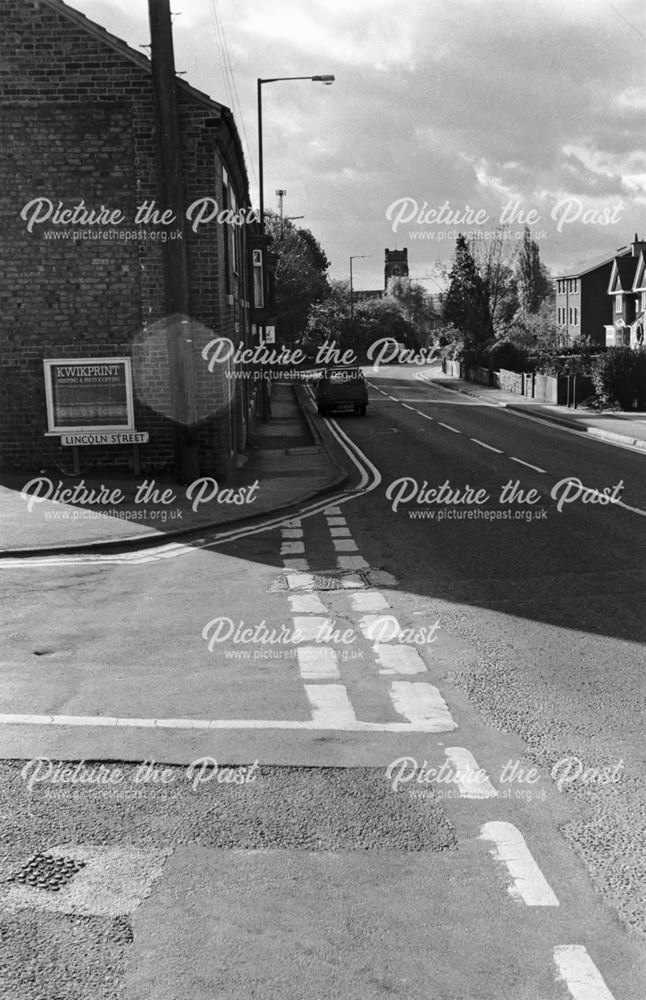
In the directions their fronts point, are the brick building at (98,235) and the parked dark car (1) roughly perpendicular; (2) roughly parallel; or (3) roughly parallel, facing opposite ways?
roughly perpendicular

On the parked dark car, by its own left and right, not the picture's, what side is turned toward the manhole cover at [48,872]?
back

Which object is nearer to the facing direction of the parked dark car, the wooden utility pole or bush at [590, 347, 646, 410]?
the bush

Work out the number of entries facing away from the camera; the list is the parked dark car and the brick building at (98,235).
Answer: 1

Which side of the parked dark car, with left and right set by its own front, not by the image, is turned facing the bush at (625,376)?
right

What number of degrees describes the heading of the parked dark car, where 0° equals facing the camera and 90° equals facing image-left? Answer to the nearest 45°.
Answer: approximately 180°

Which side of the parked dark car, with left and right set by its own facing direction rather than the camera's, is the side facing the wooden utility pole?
back

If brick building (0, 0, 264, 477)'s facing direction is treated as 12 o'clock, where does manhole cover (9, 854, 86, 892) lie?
The manhole cover is roughly at 3 o'clock from the brick building.

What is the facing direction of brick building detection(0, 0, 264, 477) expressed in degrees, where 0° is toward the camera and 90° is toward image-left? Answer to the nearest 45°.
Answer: approximately 270°

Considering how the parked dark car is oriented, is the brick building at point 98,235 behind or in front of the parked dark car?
behind

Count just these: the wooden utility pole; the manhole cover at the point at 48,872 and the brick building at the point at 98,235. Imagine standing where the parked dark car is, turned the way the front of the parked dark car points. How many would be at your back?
3

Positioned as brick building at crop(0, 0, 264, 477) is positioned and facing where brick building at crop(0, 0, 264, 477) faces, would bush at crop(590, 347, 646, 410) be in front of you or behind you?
in front

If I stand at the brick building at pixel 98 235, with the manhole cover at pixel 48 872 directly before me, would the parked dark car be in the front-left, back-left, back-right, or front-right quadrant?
back-left
